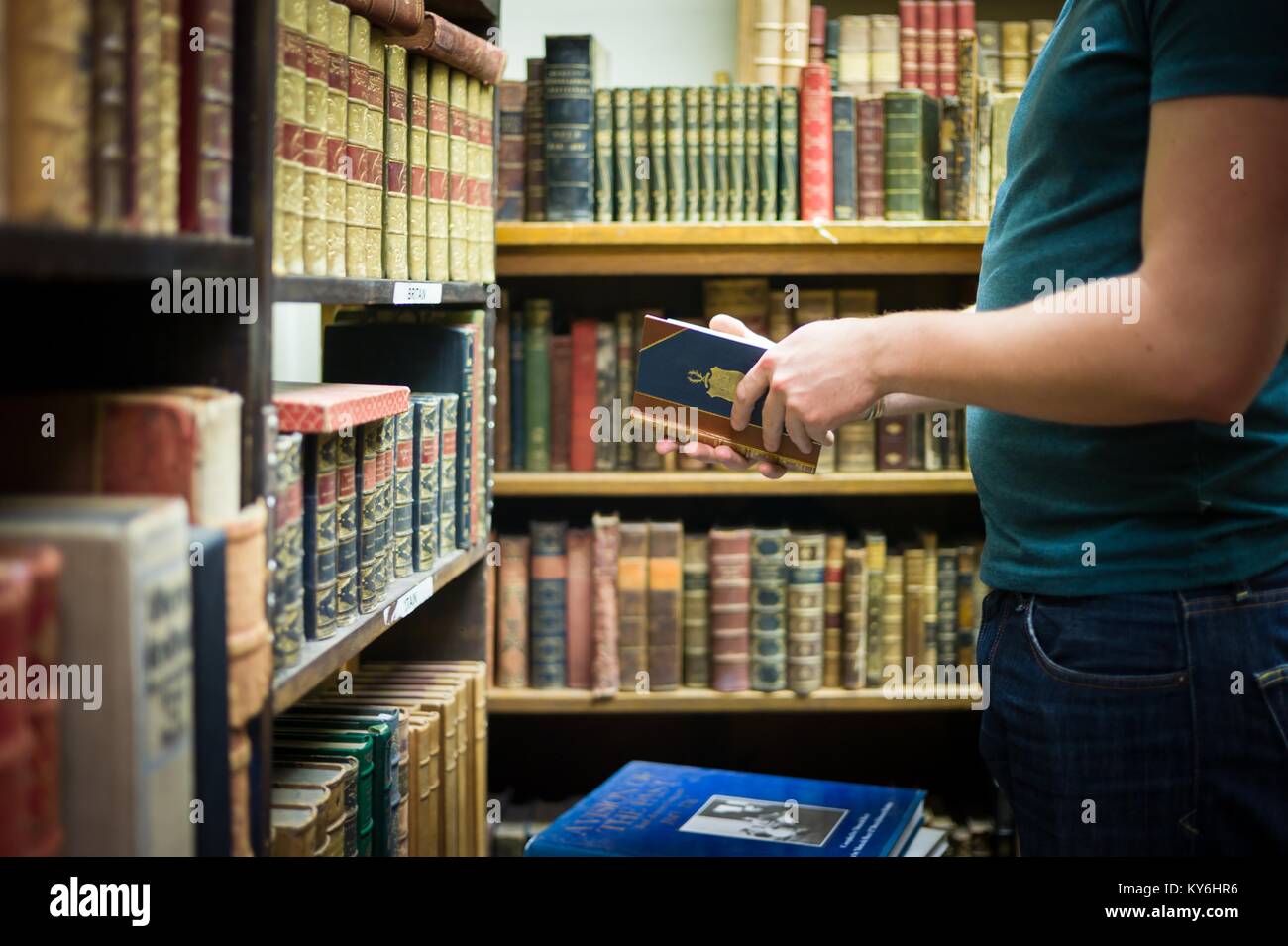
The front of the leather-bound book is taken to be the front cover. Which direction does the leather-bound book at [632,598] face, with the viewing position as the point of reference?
facing to the right of the viewer

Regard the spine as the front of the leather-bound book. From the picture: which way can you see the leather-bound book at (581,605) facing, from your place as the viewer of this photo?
facing the viewer

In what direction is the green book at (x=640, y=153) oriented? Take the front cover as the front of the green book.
to the viewer's right
